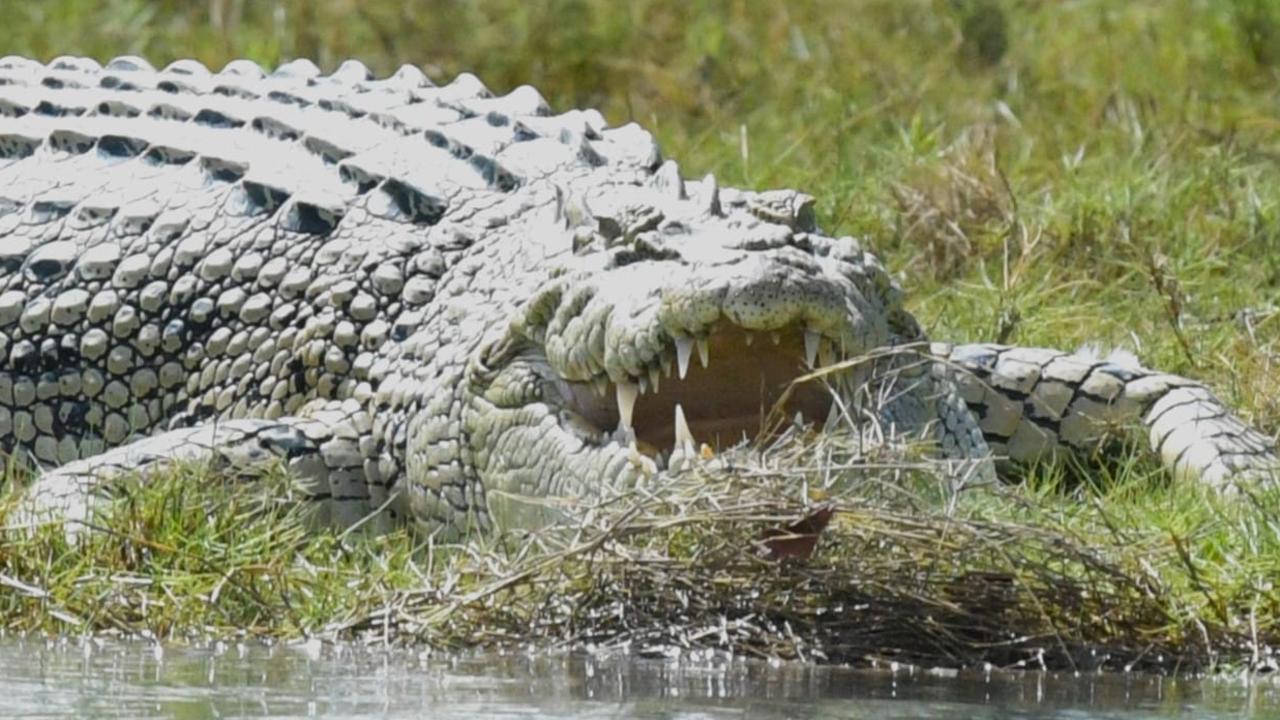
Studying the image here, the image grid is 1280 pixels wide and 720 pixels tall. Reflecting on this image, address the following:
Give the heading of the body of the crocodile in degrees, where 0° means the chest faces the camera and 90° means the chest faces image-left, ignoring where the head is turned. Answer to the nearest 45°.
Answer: approximately 315°
